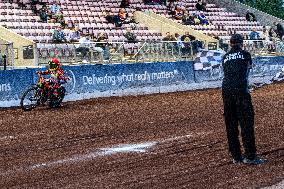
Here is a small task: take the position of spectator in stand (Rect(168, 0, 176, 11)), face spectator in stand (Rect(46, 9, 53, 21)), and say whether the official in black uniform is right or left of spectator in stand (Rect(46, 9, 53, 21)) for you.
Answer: left

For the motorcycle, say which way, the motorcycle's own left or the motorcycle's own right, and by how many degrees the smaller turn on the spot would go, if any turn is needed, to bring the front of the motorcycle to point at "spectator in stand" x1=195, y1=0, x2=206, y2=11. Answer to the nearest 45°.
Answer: approximately 180°

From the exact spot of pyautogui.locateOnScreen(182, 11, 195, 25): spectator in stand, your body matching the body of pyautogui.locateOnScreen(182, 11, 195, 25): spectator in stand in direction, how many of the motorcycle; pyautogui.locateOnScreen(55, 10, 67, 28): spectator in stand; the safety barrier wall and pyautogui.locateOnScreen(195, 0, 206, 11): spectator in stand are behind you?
1

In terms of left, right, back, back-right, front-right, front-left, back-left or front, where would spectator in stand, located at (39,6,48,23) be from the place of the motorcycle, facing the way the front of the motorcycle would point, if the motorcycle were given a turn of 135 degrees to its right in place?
front

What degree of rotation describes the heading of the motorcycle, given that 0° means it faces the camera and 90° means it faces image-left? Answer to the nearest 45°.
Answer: approximately 45°

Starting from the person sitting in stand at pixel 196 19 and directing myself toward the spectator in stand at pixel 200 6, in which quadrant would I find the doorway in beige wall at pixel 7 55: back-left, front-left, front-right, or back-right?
back-left

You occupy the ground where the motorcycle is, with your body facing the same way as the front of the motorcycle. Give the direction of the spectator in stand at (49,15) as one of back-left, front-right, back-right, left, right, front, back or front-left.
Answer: back-right

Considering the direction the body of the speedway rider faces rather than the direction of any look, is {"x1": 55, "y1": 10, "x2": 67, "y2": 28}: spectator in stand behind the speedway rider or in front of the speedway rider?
behind

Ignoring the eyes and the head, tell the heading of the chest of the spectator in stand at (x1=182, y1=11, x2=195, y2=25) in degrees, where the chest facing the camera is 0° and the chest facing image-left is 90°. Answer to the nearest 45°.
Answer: approximately 0°

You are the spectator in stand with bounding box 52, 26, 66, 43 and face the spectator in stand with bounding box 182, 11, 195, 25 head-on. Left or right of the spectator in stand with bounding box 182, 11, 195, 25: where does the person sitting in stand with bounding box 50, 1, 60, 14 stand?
left

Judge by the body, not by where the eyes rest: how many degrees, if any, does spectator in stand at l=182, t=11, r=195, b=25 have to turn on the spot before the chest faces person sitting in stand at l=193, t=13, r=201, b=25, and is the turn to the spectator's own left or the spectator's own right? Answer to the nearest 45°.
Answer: approximately 135° to the spectator's own left

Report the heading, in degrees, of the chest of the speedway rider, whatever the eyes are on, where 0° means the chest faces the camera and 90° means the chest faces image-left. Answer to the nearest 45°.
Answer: approximately 45°
